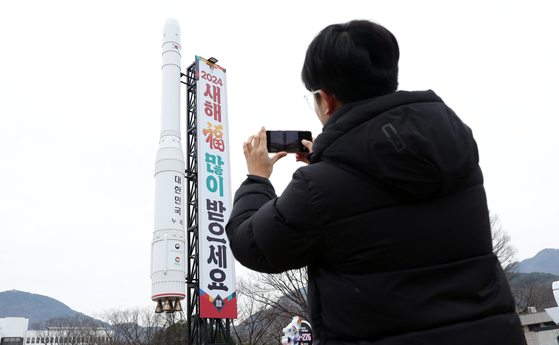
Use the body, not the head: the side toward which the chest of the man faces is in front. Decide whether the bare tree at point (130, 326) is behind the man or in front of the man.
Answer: in front

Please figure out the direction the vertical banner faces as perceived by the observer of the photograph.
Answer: facing the viewer and to the right of the viewer

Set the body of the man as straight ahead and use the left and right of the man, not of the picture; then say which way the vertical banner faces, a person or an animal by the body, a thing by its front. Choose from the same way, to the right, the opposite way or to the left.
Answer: the opposite way

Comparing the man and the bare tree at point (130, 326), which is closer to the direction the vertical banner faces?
the man

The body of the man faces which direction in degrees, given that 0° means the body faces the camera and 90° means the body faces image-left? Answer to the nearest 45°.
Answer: approximately 135°

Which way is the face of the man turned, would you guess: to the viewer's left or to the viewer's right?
to the viewer's left

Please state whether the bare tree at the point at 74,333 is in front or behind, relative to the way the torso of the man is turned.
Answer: in front

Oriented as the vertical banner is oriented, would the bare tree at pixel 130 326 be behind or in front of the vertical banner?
behind
